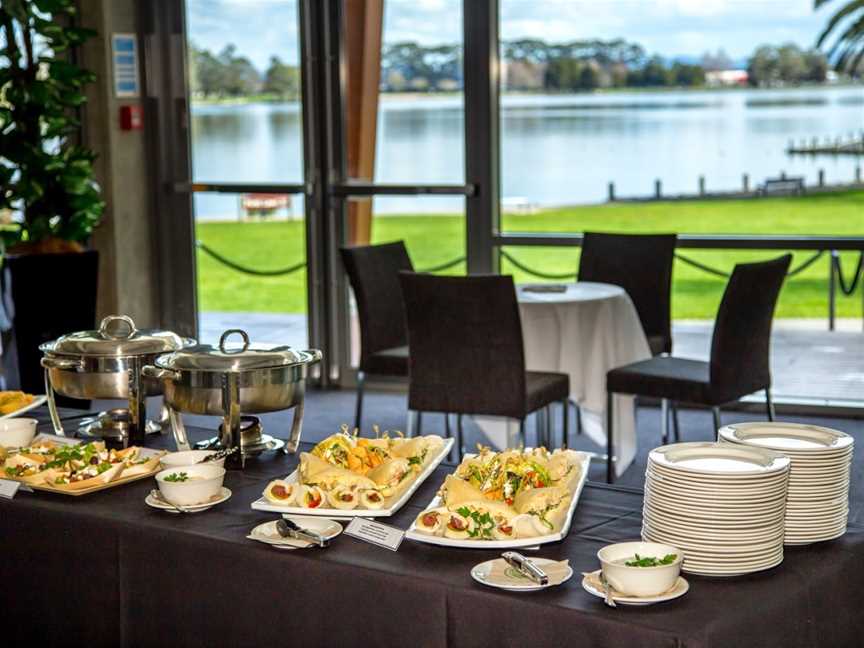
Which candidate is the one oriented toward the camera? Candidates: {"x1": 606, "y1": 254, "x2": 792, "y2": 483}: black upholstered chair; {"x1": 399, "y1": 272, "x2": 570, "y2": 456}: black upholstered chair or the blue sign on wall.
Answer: the blue sign on wall

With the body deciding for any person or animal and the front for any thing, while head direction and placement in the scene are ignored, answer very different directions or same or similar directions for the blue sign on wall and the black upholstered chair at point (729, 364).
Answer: very different directions

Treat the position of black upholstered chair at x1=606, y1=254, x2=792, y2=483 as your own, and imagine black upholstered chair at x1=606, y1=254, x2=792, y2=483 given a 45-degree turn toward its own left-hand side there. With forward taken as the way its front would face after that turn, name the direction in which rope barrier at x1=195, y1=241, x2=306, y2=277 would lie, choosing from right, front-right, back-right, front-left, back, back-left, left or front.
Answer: front-right

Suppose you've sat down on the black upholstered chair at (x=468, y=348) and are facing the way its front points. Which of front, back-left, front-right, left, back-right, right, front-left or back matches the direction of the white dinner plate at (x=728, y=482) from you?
back-right

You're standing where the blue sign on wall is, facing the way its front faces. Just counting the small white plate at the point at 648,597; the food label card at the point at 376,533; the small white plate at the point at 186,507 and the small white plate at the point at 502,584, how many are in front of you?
4

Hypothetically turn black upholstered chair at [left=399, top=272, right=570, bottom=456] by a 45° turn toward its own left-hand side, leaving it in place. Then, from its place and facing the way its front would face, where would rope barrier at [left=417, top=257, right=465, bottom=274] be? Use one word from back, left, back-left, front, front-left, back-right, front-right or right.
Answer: front

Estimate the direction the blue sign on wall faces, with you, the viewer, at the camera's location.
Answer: facing the viewer

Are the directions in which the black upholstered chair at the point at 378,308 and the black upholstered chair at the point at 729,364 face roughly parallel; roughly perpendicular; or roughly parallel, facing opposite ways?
roughly parallel, facing opposite ways

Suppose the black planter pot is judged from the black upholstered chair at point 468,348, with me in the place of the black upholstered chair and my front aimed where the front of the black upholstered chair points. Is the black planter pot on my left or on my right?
on my left

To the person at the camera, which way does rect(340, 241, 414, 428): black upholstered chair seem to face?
facing the viewer and to the right of the viewer

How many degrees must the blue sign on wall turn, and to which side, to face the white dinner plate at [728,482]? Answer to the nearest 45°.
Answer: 0° — it already faces it

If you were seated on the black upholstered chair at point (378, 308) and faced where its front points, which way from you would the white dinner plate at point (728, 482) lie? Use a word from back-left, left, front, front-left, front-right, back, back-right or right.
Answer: front-right

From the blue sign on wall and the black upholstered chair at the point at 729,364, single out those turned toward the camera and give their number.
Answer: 1

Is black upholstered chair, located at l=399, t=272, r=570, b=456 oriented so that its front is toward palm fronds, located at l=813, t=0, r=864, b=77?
yes

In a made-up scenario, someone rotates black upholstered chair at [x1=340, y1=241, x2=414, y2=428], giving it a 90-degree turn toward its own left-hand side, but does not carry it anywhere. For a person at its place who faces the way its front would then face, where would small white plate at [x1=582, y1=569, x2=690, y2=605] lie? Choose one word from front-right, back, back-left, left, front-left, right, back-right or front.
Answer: back-right

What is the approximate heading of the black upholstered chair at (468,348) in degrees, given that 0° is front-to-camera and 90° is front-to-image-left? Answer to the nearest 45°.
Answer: approximately 225°

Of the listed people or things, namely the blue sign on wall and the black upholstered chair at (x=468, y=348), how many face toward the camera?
1

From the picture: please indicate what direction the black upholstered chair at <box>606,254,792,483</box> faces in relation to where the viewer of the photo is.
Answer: facing away from the viewer and to the left of the viewer
